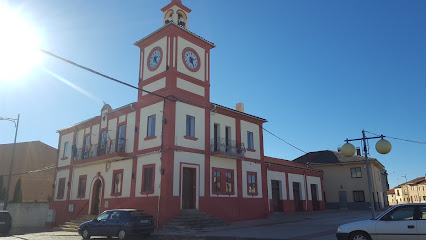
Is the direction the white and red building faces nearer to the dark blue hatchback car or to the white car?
the dark blue hatchback car

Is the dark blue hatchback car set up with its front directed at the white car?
no

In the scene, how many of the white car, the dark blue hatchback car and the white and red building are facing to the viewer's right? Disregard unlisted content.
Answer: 0

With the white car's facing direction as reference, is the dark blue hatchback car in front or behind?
in front

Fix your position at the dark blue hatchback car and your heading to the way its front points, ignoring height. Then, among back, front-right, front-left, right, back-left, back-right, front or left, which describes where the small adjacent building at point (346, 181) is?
right

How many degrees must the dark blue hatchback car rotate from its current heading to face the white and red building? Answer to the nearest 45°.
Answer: approximately 90° to its right

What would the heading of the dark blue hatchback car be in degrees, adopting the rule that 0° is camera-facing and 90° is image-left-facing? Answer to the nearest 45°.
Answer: approximately 135°

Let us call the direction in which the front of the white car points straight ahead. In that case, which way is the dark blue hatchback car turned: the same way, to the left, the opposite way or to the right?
the same way

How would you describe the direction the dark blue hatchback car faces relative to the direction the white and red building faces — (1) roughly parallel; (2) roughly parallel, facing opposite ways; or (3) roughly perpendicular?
roughly perpendicular

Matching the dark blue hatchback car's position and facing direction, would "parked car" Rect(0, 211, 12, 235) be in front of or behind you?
in front

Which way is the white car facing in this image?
to the viewer's left

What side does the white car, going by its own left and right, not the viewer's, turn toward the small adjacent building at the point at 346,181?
right

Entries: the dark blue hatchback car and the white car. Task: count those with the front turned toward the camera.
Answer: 0

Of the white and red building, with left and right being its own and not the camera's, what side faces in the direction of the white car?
left

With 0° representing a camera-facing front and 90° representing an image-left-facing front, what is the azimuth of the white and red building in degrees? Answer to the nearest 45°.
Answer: approximately 45°

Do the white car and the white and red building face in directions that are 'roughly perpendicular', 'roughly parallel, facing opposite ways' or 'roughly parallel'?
roughly perpendicular

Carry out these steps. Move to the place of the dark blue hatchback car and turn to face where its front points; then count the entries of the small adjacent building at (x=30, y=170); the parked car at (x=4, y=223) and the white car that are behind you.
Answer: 1

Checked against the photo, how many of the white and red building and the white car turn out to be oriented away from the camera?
0

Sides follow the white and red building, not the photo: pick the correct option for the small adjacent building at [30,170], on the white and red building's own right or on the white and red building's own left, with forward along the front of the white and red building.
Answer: on the white and red building's own right
